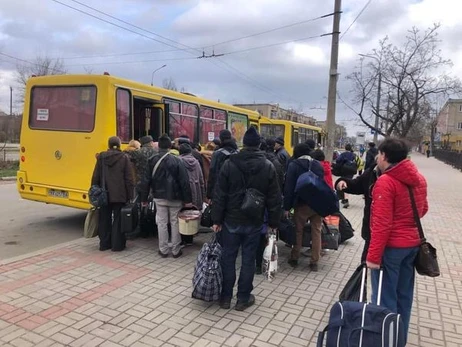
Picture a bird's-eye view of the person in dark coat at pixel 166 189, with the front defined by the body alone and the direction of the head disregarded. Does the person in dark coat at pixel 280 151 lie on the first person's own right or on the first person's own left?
on the first person's own right

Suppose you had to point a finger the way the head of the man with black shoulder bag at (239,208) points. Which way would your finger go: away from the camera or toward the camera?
away from the camera

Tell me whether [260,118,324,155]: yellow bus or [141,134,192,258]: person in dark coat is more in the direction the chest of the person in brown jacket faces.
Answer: the yellow bus

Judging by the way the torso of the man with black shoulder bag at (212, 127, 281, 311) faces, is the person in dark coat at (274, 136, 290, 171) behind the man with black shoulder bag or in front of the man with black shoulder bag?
in front

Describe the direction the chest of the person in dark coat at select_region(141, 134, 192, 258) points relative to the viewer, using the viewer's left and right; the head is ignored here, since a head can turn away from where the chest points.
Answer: facing away from the viewer

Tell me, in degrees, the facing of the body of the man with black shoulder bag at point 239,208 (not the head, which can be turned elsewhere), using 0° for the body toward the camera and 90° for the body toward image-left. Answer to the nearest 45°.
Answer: approximately 180°

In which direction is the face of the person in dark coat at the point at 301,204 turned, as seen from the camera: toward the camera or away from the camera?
away from the camera

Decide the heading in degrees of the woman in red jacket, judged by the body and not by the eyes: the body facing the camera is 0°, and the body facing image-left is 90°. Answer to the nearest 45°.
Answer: approximately 135°

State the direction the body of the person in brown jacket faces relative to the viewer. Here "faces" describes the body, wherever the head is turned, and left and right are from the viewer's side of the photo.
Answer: facing away from the viewer

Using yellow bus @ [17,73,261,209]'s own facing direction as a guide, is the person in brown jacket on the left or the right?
on its right

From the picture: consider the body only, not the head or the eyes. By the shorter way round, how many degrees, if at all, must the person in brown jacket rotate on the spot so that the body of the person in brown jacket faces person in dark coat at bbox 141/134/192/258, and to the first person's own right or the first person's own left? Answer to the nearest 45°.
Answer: approximately 135° to the first person's own right

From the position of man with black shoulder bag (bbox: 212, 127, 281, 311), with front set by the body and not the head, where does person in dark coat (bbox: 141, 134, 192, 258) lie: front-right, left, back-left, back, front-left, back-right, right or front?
front-left
